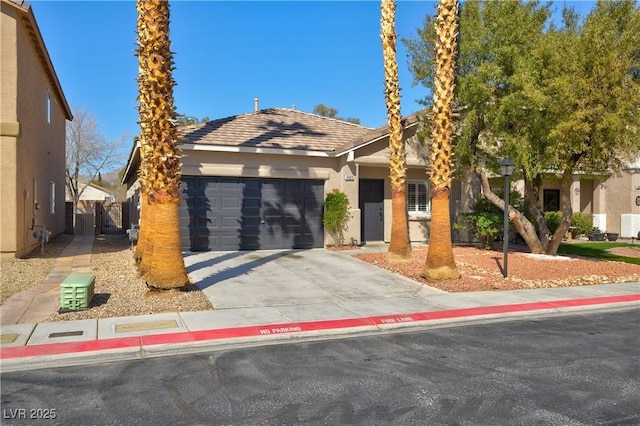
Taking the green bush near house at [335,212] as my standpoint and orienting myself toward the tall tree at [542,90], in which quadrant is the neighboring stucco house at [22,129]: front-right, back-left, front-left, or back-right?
back-right

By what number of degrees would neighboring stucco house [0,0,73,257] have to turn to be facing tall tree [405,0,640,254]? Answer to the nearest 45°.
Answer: approximately 45° to its left

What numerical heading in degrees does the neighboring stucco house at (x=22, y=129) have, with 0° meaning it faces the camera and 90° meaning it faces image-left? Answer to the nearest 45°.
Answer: approximately 0°

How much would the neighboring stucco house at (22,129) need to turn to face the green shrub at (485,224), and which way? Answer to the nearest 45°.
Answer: approximately 90° to its left

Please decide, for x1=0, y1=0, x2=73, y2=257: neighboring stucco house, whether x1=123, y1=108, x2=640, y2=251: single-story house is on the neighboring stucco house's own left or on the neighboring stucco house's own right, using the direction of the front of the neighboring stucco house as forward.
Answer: on the neighboring stucco house's own left

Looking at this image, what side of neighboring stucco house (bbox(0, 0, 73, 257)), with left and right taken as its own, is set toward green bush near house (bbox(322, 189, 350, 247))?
left
